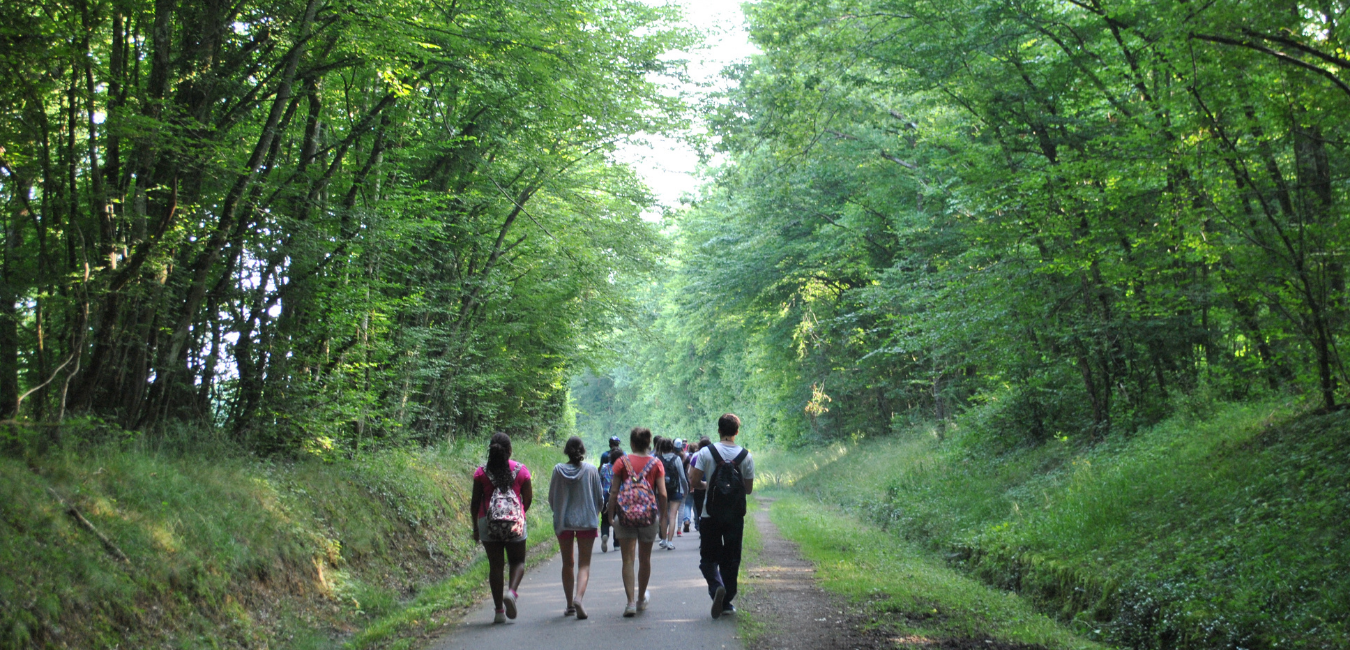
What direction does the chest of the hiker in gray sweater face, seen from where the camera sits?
away from the camera

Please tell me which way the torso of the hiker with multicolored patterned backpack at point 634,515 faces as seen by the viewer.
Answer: away from the camera

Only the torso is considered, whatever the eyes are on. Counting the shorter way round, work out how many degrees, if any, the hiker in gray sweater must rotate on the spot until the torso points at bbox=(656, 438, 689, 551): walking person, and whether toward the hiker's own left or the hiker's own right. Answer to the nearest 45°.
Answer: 0° — they already face them

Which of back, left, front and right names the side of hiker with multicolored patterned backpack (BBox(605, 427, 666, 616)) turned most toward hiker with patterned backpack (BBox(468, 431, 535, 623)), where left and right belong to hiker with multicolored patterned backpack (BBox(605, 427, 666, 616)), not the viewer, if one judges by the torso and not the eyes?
left

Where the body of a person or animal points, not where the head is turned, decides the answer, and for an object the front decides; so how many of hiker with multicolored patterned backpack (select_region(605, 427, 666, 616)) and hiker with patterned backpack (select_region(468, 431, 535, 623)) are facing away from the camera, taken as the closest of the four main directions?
2

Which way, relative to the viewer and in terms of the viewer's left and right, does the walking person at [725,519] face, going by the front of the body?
facing away from the viewer

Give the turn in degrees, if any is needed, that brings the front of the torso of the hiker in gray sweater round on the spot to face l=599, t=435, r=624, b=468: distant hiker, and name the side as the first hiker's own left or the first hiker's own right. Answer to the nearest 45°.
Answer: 0° — they already face them

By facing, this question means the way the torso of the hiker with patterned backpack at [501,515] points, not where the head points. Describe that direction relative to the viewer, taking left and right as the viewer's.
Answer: facing away from the viewer

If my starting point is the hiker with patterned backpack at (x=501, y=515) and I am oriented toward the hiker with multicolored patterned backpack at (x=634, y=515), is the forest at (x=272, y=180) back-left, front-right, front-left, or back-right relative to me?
back-left

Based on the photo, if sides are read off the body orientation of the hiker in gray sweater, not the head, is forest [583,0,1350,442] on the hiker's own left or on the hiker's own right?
on the hiker's own right

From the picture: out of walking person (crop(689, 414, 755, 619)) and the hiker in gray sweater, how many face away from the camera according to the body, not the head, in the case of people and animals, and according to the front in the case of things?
2

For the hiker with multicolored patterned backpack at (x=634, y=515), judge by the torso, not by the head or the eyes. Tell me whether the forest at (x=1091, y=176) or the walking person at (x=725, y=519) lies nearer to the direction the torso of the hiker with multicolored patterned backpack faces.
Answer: the forest

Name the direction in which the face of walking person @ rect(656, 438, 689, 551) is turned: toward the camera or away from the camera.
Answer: away from the camera
